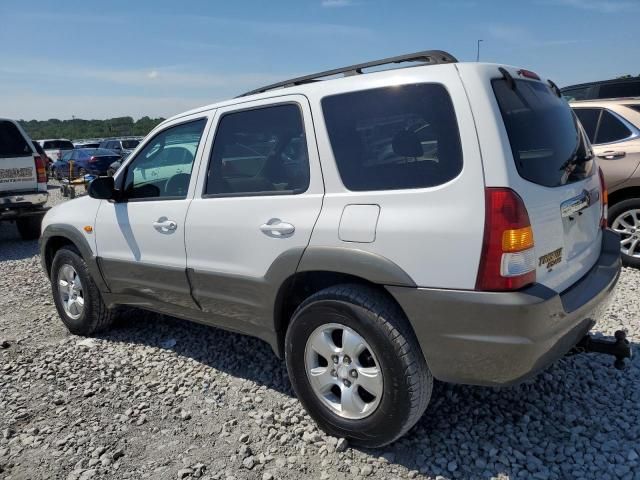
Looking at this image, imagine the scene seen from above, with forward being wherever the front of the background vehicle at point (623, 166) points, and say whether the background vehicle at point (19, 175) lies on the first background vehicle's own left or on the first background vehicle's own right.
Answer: on the first background vehicle's own left

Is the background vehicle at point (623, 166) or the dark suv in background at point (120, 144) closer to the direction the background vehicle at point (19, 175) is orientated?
the dark suv in background

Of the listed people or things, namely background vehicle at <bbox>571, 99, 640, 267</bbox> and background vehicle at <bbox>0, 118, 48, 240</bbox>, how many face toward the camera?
0

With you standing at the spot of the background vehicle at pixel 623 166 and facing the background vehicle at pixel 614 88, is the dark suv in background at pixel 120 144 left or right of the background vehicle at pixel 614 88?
left

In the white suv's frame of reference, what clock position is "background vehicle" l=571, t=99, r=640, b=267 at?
The background vehicle is roughly at 3 o'clock from the white suv.

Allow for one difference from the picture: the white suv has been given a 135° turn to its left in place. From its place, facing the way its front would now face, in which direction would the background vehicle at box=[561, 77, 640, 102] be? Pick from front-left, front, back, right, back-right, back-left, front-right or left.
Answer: back-left

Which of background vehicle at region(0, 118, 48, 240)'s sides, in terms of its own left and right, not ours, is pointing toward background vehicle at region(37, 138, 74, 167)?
front

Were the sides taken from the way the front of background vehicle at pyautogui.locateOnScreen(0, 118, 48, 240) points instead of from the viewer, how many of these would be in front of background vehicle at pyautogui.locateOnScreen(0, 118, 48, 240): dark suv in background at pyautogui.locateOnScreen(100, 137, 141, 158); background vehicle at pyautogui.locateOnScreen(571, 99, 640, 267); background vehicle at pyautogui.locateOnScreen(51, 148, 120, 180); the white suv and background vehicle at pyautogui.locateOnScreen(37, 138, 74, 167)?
3

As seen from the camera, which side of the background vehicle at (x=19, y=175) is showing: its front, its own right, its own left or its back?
back

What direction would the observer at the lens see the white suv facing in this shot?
facing away from the viewer and to the left of the viewer
